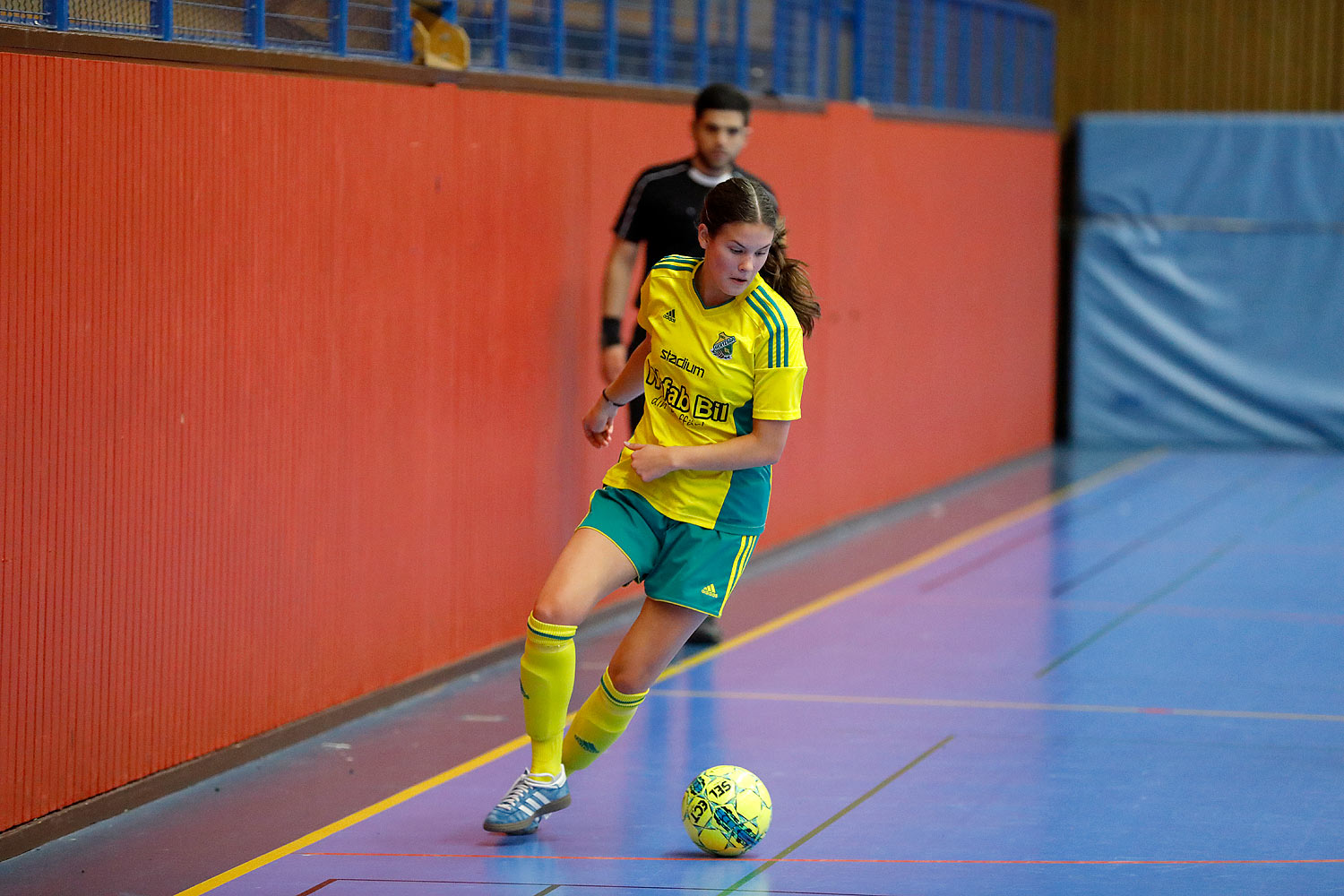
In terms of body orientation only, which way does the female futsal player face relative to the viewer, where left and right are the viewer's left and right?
facing the viewer and to the left of the viewer

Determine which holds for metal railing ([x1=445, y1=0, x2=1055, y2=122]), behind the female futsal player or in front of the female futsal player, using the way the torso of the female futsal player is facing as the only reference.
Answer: behind

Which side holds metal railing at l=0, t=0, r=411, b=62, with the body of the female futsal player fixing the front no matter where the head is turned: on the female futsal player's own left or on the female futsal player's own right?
on the female futsal player's own right
